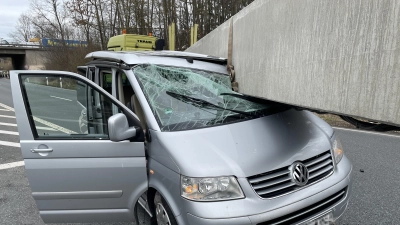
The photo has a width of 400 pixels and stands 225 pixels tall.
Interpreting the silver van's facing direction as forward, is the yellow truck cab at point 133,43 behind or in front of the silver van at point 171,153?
behind

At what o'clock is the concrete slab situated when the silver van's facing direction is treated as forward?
The concrete slab is roughly at 11 o'clock from the silver van.

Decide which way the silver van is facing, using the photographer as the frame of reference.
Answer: facing the viewer and to the right of the viewer

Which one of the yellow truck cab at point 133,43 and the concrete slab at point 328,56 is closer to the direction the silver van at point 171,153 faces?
the concrete slab
